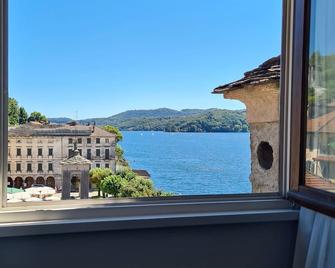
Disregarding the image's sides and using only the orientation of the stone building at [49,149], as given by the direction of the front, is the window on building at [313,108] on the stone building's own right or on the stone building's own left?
on the stone building's own left

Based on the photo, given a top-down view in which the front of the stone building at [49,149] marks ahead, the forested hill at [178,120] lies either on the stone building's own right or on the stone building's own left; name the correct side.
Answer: on the stone building's own left

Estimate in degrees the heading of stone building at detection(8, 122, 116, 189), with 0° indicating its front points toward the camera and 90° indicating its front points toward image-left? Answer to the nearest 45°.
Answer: approximately 0°
